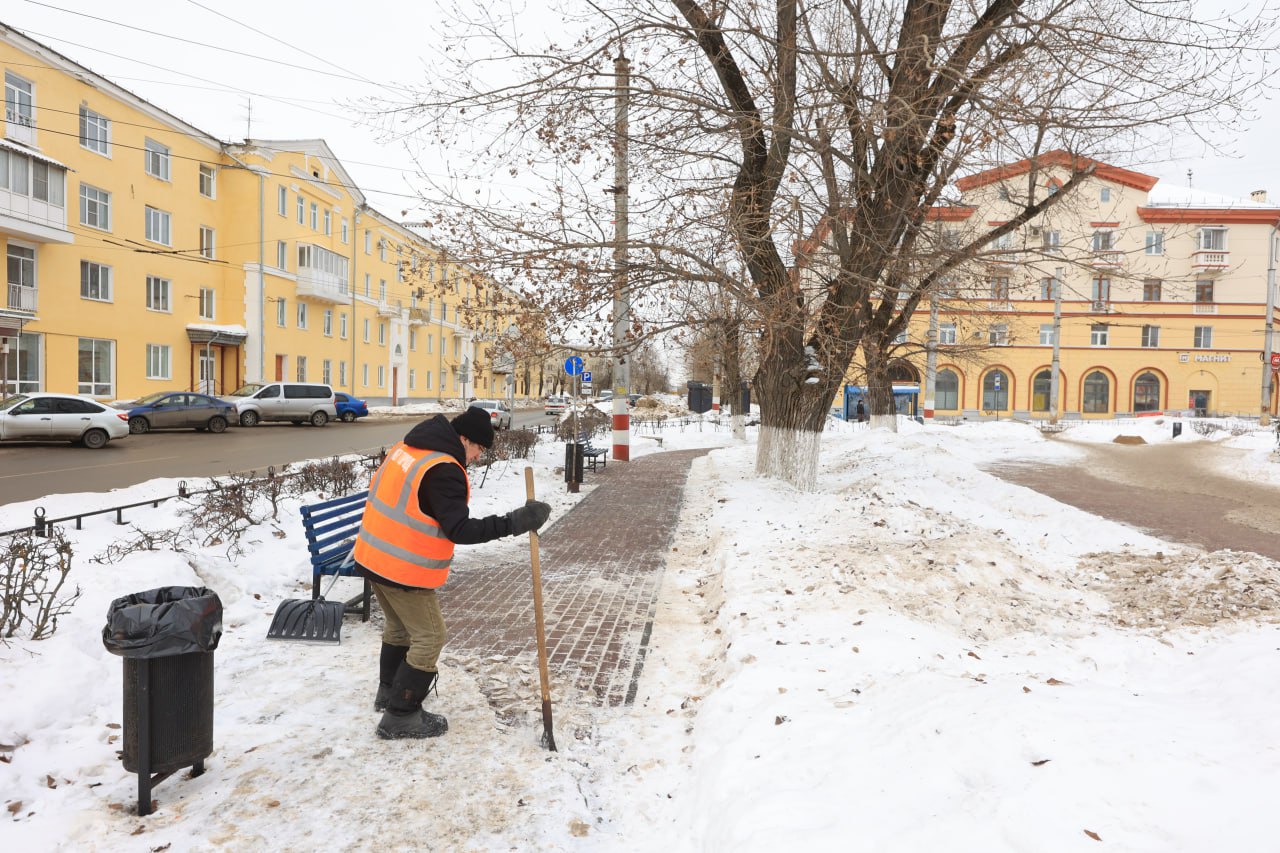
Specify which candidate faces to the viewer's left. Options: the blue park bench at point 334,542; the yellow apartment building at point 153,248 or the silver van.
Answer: the silver van

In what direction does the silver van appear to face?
to the viewer's left

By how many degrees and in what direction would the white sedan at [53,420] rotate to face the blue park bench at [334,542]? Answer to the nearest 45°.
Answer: approximately 90° to its left

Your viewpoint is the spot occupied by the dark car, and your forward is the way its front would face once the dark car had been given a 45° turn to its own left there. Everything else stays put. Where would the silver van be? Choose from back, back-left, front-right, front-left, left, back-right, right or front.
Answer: back

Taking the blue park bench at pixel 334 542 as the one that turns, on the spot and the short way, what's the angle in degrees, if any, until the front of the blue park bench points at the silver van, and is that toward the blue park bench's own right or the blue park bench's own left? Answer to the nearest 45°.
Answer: approximately 135° to the blue park bench's own left

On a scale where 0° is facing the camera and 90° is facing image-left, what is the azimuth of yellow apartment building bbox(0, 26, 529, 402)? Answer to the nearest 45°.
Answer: approximately 315°

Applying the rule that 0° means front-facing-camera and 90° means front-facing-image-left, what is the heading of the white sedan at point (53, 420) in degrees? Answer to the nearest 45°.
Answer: approximately 90°

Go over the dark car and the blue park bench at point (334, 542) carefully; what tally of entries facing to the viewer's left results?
1

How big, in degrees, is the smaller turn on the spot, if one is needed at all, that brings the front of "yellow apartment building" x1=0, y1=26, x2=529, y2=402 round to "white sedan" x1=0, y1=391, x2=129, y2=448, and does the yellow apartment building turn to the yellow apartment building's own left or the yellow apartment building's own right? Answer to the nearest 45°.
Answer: approximately 45° to the yellow apartment building's own right

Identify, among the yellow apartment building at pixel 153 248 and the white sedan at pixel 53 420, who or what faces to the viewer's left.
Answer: the white sedan

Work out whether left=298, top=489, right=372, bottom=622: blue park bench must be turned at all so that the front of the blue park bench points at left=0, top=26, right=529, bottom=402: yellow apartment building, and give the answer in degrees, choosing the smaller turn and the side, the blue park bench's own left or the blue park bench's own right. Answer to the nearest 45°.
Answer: approximately 135° to the blue park bench's own left

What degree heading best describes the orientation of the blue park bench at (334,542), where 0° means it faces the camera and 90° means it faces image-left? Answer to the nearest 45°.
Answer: approximately 315°
